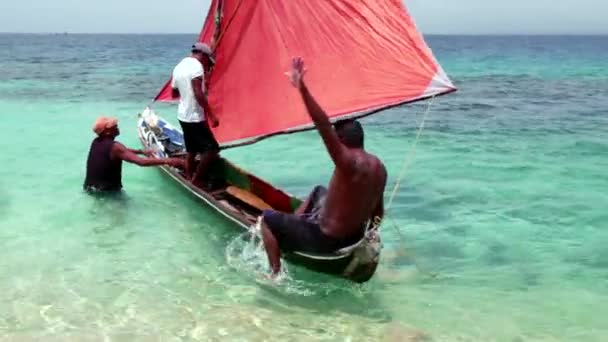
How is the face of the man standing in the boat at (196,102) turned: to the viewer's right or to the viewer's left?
to the viewer's right

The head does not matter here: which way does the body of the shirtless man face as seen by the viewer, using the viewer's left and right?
facing away from the viewer and to the left of the viewer

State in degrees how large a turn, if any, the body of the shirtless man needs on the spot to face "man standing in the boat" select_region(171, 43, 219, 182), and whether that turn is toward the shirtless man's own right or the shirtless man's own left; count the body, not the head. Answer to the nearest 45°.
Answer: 0° — they already face them
